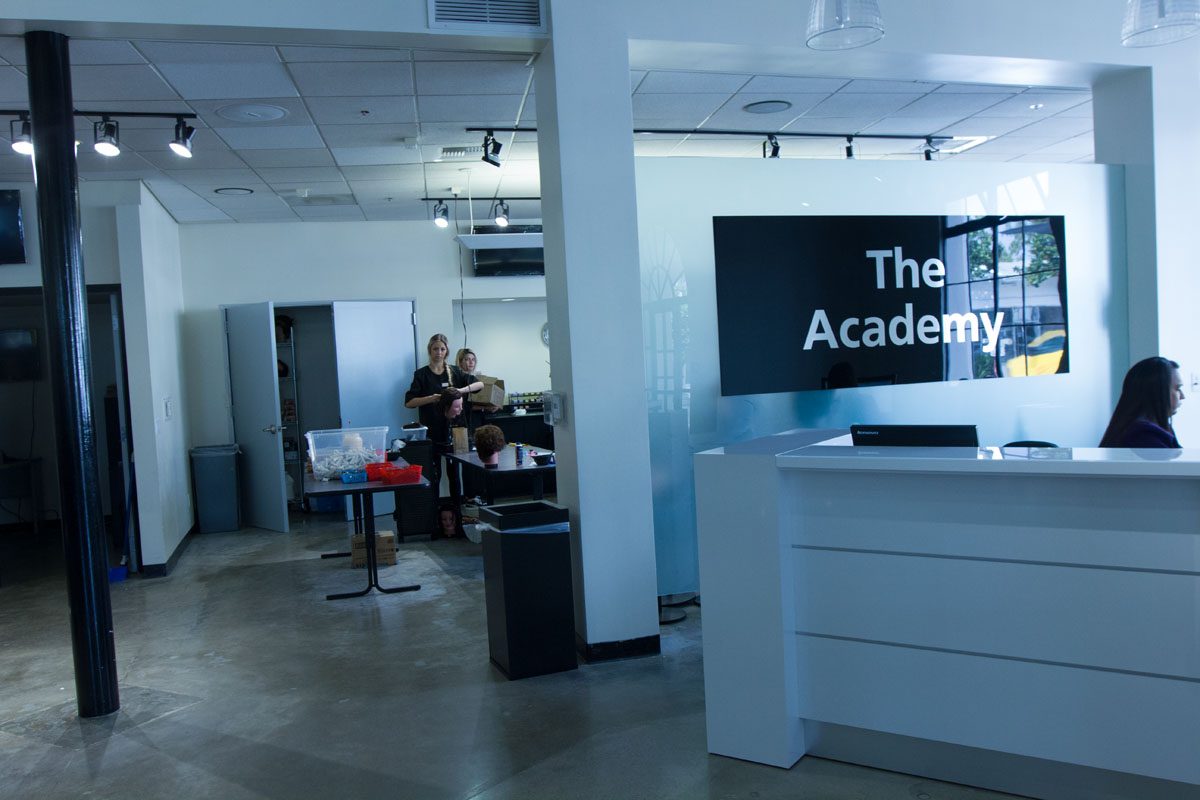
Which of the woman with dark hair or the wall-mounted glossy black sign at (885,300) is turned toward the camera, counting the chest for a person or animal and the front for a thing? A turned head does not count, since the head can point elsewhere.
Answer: the wall-mounted glossy black sign

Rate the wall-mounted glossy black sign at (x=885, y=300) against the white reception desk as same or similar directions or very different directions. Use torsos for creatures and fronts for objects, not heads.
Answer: same or similar directions

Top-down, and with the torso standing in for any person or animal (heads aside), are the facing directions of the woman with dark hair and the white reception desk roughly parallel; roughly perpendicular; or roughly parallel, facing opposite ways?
roughly perpendicular

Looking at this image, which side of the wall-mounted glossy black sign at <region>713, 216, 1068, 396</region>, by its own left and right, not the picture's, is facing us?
front

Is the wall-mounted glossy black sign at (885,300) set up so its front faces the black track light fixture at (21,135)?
no

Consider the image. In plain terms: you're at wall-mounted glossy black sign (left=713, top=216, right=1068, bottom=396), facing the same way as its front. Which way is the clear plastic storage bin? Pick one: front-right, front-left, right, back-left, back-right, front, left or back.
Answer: right

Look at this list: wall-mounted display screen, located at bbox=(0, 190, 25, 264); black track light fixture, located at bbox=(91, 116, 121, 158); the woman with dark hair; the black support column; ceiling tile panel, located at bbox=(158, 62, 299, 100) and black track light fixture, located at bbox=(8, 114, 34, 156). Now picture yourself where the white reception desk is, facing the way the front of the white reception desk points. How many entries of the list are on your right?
5

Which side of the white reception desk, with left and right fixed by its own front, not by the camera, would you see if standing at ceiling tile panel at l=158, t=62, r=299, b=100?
right

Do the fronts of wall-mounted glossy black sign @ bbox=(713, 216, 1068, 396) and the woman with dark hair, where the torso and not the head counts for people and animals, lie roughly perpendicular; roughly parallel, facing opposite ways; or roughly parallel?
roughly perpendicular

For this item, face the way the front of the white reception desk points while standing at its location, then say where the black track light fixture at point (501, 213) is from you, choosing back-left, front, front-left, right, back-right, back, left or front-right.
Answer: back-right

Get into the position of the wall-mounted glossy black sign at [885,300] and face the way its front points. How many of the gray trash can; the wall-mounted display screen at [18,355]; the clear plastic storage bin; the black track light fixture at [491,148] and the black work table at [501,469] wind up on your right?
5

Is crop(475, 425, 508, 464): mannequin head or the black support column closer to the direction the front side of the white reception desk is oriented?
the black support column

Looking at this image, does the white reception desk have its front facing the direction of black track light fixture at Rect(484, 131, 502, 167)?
no

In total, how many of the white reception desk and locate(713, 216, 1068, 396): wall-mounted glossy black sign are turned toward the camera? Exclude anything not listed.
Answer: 2

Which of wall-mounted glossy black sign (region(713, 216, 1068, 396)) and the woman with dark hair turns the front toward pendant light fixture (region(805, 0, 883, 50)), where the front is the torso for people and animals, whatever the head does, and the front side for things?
the wall-mounted glossy black sign

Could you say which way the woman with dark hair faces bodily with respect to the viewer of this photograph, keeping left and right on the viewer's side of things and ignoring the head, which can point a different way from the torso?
facing to the right of the viewer

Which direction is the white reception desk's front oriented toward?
toward the camera

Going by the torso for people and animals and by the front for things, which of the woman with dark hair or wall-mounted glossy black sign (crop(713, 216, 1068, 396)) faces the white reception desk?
the wall-mounted glossy black sign

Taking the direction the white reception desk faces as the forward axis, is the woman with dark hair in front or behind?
behind
